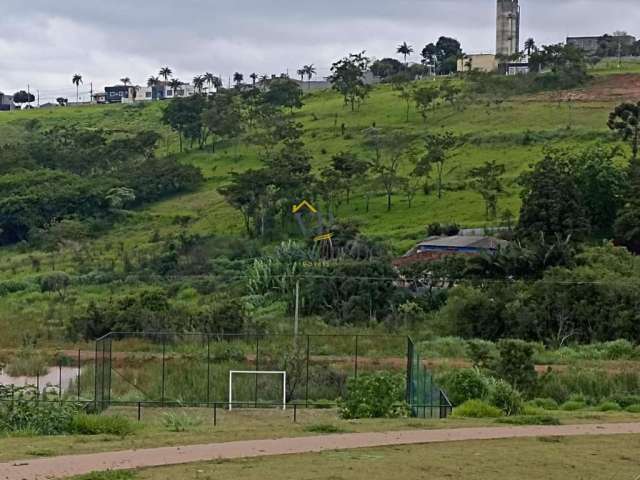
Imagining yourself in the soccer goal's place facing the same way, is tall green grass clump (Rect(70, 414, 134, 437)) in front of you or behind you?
in front

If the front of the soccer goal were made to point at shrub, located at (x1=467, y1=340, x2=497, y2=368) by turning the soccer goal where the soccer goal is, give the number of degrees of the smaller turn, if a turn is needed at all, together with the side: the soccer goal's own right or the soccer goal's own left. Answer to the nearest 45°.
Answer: approximately 90° to the soccer goal's own left

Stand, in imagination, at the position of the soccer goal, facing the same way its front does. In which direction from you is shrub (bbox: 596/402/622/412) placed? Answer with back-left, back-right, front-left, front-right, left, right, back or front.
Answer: front-left

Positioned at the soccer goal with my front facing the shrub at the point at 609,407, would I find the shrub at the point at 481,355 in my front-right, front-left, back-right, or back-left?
front-left

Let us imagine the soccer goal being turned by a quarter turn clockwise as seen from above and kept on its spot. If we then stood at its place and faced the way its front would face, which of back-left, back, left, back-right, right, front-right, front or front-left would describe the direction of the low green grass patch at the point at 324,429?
left

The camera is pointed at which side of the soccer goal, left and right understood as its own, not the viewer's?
front

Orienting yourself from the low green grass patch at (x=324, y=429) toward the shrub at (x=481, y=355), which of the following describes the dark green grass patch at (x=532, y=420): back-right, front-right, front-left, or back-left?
front-right

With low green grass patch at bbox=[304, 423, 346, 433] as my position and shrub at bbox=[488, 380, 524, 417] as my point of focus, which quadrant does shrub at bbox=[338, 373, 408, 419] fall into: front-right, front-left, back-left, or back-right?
front-left

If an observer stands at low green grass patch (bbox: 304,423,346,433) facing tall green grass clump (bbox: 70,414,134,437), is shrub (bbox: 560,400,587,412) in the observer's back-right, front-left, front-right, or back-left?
back-right

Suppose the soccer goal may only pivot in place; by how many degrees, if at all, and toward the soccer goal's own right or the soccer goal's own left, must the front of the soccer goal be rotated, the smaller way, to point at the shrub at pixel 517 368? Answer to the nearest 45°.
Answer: approximately 90° to the soccer goal's own left

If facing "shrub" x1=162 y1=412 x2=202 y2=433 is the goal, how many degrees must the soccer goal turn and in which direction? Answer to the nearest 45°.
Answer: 0° — it already faces it

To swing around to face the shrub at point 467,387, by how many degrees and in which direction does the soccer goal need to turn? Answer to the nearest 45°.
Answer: approximately 45° to its left

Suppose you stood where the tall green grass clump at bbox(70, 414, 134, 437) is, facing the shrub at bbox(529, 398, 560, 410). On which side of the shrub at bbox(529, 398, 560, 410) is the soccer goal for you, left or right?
left
